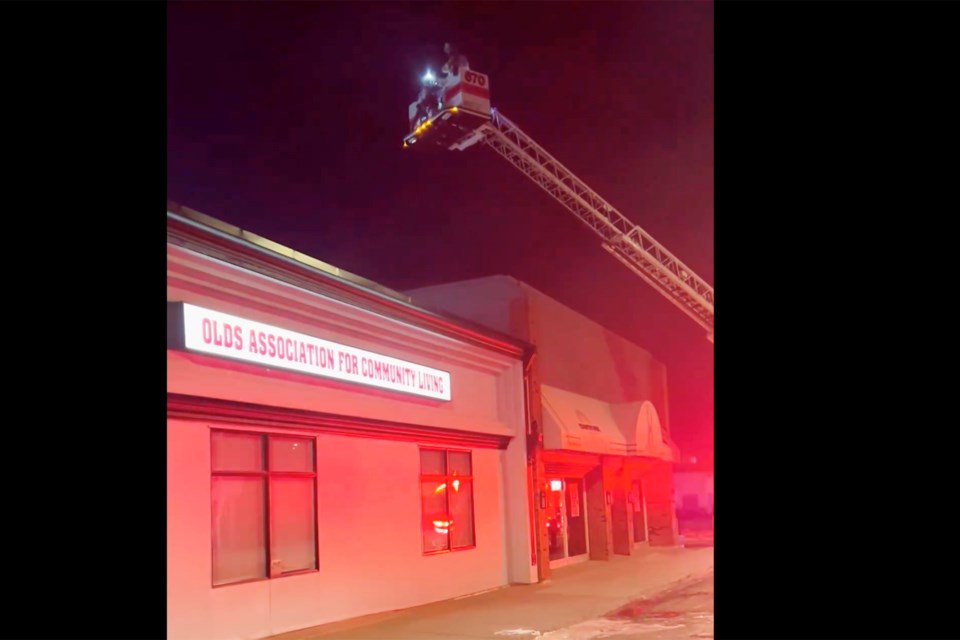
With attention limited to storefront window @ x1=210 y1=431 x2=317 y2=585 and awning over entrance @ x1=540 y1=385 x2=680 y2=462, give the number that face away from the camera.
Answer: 0

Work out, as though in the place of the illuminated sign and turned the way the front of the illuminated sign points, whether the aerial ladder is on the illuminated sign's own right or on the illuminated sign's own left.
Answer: on the illuminated sign's own left

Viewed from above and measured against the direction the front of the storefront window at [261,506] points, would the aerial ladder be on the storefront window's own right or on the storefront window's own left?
on the storefront window's own left

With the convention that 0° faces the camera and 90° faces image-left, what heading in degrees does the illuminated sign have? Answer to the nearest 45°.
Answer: approximately 315°

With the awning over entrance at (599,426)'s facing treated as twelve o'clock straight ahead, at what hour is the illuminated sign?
The illuminated sign is roughly at 2 o'clock from the awning over entrance.

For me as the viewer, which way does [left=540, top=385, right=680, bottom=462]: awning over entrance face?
facing the viewer and to the right of the viewer

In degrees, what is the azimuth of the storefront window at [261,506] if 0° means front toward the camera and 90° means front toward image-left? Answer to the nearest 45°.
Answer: approximately 315°

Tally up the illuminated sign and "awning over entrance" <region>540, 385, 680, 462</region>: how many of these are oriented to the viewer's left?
0

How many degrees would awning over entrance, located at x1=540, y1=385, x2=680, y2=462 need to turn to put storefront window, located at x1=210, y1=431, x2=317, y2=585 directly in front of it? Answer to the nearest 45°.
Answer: approximately 45° to its right
